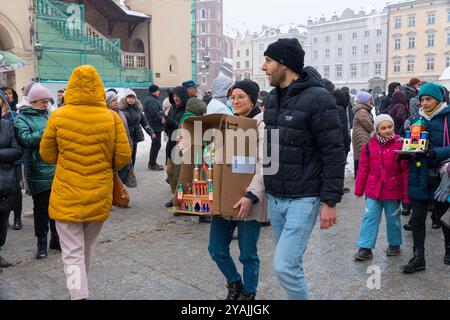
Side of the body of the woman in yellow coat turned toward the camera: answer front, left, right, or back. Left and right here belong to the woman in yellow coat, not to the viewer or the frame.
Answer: back

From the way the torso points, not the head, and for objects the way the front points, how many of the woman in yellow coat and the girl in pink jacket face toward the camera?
1

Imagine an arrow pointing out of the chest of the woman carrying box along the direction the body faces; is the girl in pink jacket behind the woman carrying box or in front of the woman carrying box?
behind

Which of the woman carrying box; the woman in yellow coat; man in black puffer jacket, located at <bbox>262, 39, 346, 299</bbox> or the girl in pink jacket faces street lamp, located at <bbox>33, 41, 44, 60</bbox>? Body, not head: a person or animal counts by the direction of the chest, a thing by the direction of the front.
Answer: the woman in yellow coat

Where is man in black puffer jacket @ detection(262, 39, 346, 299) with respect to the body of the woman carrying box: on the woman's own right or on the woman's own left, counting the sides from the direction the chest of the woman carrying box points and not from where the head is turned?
on the woman's own left

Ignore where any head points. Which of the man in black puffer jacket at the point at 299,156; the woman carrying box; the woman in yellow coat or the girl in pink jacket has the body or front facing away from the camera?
the woman in yellow coat

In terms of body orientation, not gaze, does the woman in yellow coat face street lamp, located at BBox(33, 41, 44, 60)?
yes

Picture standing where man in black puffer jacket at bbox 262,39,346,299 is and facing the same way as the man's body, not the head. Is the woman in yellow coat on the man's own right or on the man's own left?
on the man's own right

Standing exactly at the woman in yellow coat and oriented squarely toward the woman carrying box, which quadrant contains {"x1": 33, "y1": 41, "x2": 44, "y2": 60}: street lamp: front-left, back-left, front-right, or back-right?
back-left

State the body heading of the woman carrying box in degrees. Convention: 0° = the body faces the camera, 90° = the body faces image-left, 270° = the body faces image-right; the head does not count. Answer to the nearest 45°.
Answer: approximately 45°
